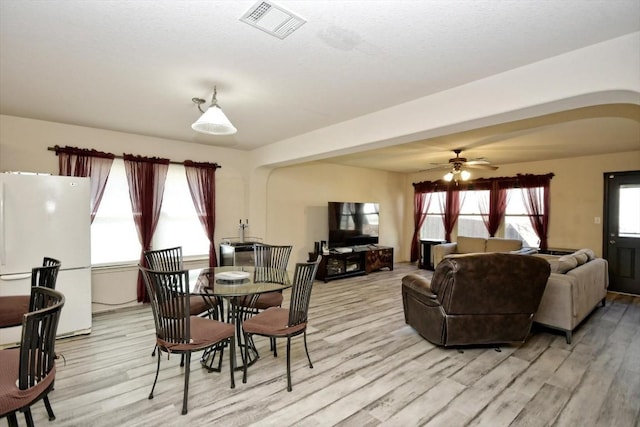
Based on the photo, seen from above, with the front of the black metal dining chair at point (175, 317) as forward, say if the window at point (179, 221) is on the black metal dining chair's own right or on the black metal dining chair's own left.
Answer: on the black metal dining chair's own left

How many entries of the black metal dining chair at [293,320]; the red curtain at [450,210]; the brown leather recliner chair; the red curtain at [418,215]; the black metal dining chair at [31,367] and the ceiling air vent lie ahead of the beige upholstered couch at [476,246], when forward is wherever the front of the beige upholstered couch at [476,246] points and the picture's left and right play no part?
4

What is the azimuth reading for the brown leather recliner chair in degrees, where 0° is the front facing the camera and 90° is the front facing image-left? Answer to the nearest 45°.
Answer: approximately 135°

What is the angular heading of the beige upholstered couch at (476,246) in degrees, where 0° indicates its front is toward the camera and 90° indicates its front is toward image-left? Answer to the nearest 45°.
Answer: approximately 0°

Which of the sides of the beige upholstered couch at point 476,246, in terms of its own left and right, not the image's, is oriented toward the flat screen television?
right

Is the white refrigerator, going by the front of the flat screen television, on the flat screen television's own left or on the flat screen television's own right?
on the flat screen television's own right

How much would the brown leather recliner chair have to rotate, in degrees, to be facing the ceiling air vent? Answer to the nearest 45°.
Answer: approximately 90° to its left

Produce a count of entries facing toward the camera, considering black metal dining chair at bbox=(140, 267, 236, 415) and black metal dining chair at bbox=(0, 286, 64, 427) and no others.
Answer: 0

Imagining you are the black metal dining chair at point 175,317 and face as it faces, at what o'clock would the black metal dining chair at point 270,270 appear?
the black metal dining chair at point 270,270 is roughly at 12 o'clock from the black metal dining chair at point 175,317.

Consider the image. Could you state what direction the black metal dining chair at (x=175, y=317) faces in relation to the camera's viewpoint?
facing away from the viewer and to the right of the viewer

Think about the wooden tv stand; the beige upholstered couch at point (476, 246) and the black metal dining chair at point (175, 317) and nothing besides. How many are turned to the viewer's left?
0

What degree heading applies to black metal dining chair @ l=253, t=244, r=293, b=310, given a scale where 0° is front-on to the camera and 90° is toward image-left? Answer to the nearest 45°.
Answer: approximately 45°

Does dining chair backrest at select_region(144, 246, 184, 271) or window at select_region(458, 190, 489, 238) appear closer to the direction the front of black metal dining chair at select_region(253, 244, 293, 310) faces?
the dining chair backrest

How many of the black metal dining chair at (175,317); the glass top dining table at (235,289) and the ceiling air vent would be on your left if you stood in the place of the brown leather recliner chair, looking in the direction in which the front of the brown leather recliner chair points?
3

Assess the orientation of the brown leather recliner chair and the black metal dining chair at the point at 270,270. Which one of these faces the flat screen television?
the brown leather recliner chair
